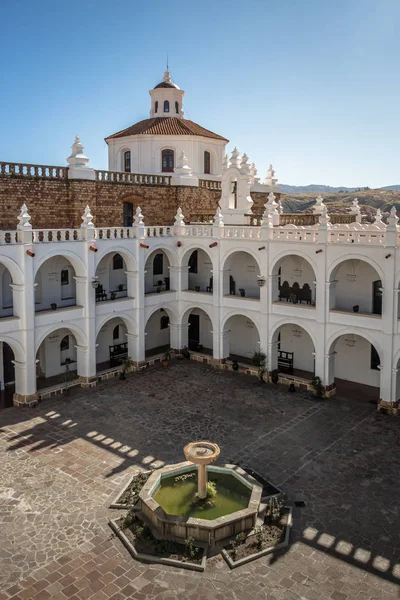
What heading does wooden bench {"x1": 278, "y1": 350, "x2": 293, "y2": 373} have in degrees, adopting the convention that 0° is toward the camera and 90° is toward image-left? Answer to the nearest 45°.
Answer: approximately 45°

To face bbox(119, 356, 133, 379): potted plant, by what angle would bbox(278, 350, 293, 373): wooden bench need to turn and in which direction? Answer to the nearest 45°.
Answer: approximately 45° to its right

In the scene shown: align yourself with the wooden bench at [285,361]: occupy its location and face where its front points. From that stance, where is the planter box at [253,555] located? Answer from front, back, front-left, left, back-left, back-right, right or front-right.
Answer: front-left

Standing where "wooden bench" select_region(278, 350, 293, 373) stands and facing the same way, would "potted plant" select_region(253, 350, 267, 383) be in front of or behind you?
in front

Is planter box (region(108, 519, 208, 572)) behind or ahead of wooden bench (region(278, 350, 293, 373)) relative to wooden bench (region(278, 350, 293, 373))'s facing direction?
ahead
